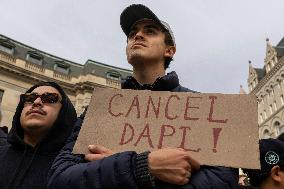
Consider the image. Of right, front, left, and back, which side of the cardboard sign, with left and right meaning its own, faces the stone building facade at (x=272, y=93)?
back

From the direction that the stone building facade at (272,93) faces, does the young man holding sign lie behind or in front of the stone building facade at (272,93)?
in front

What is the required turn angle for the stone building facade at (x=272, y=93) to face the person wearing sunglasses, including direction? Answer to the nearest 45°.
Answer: approximately 45° to its left

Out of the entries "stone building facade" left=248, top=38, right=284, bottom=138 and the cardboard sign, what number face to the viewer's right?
0

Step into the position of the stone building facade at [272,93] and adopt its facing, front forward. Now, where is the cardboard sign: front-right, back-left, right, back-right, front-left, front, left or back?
front-left

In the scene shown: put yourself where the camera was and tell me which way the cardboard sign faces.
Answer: facing the viewer

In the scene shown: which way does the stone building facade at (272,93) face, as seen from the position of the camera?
facing the viewer and to the left of the viewer
